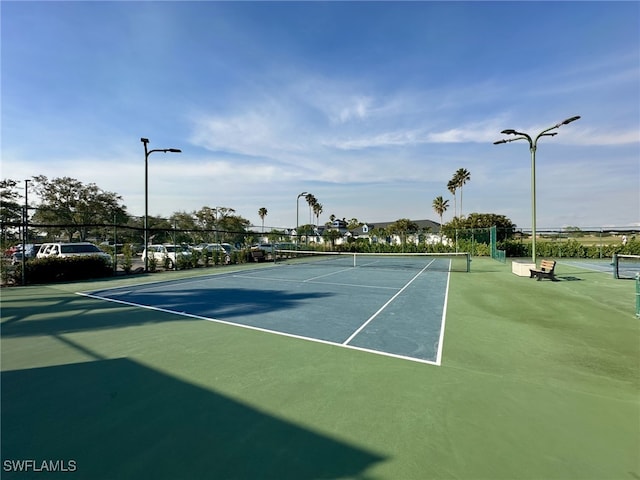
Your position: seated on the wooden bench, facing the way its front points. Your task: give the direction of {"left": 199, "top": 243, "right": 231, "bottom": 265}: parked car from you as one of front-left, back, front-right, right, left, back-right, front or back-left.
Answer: right

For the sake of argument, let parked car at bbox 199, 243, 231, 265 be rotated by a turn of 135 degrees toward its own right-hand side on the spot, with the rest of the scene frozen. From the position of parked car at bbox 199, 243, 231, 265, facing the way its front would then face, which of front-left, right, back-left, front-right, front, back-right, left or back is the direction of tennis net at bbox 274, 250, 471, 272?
back

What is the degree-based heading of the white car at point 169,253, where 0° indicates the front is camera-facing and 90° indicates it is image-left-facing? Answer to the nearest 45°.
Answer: approximately 315°

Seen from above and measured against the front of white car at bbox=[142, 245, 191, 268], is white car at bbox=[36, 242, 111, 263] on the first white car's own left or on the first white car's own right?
on the first white car's own right

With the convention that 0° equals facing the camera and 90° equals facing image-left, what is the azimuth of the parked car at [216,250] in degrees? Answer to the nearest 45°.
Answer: approximately 315°

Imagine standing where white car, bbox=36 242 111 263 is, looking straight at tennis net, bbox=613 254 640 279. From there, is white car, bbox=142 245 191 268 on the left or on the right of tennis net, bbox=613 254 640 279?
left

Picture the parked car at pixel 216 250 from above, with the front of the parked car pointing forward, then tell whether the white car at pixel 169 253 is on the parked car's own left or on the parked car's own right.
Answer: on the parked car's own right
